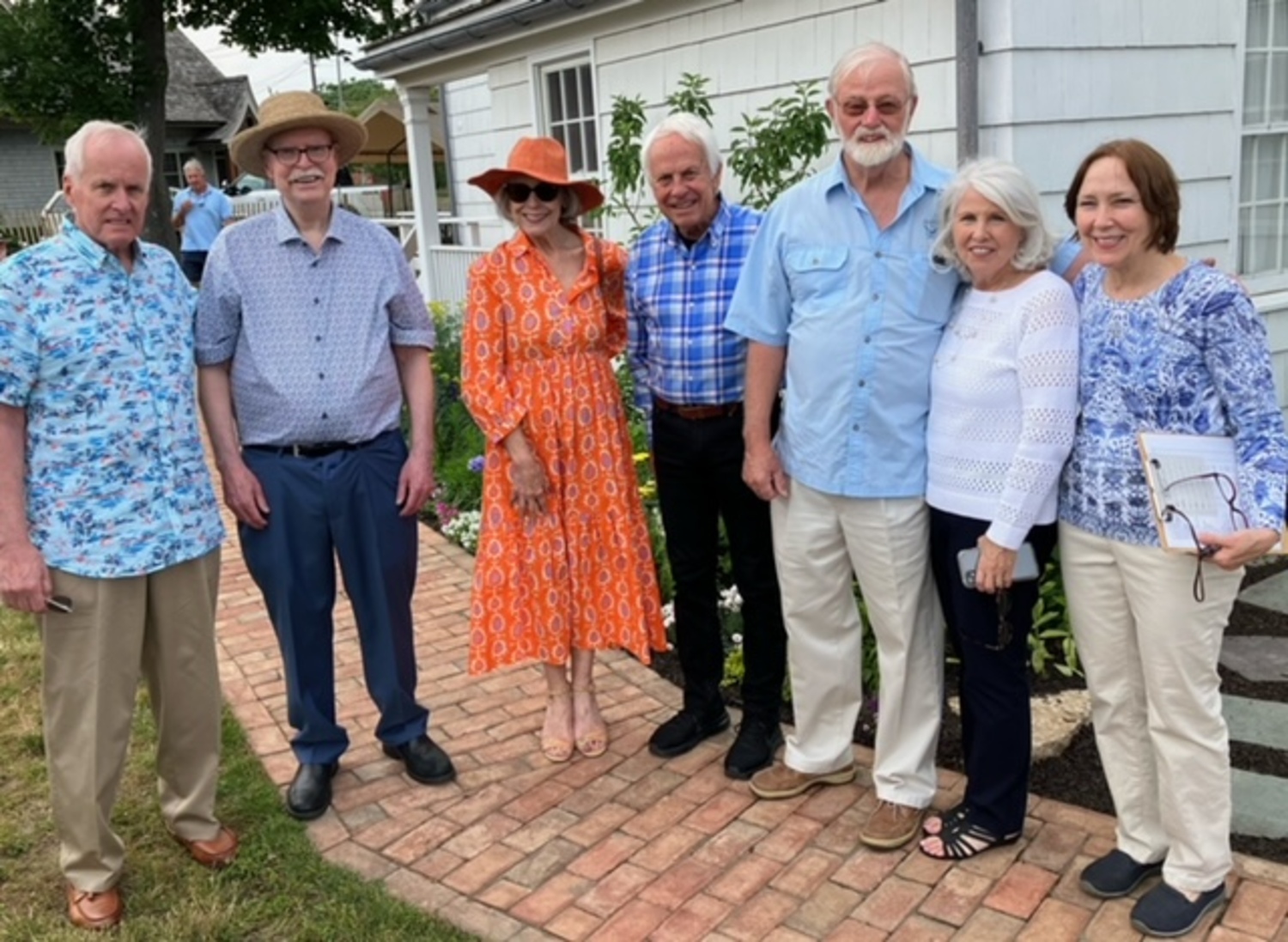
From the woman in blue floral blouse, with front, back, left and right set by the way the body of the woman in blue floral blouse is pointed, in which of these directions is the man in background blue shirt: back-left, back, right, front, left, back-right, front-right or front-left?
right

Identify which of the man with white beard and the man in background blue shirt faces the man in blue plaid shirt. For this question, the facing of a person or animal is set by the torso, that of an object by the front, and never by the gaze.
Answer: the man in background blue shirt

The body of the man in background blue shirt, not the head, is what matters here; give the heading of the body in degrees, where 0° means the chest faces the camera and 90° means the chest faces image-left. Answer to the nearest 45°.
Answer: approximately 0°

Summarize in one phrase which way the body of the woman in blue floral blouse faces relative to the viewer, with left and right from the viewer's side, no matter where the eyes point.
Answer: facing the viewer and to the left of the viewer

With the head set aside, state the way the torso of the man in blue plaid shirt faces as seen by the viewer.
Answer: toward the camera

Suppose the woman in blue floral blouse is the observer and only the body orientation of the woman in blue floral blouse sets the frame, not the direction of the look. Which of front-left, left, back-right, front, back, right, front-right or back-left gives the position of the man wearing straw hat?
front-right

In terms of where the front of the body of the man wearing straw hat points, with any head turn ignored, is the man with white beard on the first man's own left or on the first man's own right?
on the first man's own left

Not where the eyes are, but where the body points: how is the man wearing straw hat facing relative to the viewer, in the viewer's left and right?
facing the viewer

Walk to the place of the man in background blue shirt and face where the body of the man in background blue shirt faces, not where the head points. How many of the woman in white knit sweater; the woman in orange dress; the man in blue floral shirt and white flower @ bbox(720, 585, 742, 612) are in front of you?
4

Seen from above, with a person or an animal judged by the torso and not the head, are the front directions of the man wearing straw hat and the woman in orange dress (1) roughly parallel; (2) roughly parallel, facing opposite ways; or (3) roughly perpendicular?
roughly parallel

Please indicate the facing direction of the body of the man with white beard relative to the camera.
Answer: toward the camera

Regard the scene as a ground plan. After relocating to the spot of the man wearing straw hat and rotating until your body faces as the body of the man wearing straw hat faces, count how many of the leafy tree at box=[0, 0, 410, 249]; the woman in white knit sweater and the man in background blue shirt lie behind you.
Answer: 2

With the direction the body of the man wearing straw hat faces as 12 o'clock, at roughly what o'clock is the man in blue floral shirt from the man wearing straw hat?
The man in blue floral shirt is roughly at 2 o'clock from the man wearing straw hat.

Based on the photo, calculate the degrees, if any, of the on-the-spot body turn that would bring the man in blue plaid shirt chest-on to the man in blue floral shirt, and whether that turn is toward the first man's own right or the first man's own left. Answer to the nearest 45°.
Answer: approximately 45° to the first man's own right

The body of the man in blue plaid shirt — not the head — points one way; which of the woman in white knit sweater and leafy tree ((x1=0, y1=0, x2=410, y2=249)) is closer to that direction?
the woman in white knit sweater

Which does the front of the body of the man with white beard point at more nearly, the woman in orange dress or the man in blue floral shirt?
the man in blue floral shirt

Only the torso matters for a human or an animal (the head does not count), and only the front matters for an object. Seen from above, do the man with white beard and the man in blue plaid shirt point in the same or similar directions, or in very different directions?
same or similar directions
